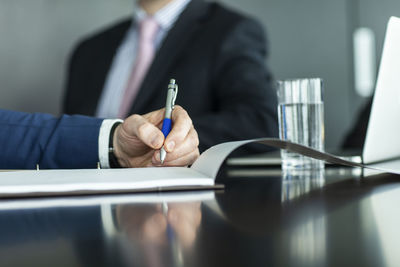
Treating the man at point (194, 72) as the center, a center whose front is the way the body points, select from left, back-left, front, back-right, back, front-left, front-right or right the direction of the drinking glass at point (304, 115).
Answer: front-left

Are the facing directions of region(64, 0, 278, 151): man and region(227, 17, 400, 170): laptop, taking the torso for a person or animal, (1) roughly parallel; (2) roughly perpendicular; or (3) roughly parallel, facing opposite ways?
roughly perpendicular

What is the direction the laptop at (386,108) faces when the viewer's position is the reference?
facing away from the viewer and to the left of the viewer

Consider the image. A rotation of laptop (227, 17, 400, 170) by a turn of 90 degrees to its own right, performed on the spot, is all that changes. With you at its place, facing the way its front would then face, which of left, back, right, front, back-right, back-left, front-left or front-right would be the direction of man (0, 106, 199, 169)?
back-left

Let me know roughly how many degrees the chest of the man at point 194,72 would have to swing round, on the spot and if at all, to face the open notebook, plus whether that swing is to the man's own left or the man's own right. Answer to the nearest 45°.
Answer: approximately 45° to the man's own left

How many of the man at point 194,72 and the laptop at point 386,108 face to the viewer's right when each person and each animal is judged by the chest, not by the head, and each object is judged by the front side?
0

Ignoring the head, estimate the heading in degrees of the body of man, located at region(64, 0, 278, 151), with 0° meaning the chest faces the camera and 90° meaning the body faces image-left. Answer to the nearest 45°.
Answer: approximately 45°

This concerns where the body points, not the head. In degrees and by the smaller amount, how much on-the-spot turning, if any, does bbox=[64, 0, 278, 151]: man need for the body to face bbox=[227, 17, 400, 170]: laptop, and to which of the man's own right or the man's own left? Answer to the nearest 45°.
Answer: approximately 45° to the man's own left
